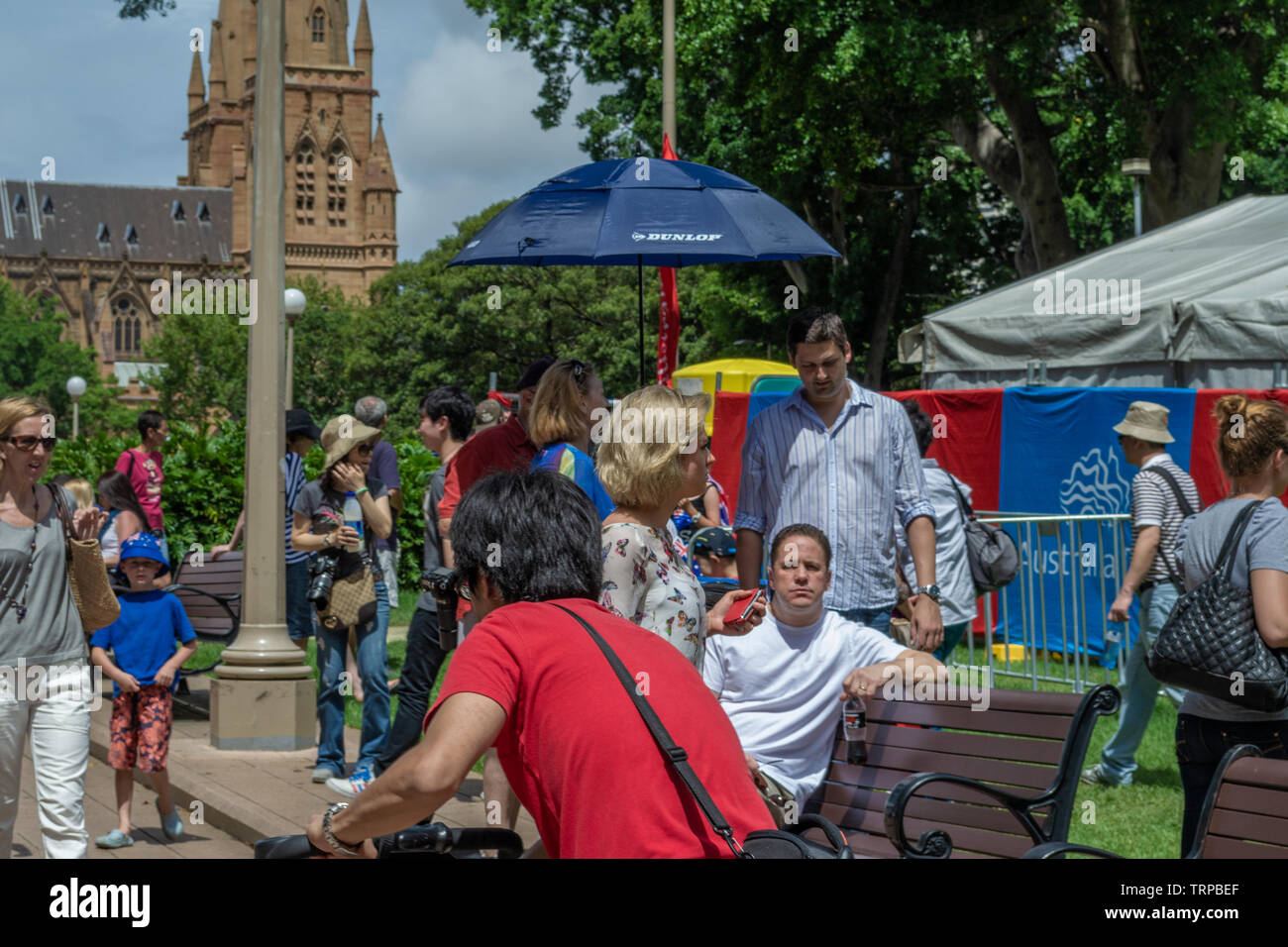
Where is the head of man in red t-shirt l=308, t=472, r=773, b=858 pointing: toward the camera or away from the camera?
away from the camera

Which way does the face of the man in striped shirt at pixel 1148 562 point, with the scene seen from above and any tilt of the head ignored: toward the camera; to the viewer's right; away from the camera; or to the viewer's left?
to the viewer's left

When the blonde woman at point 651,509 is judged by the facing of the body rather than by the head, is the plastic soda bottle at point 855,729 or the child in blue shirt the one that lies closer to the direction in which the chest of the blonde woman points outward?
the plastic soda bottle

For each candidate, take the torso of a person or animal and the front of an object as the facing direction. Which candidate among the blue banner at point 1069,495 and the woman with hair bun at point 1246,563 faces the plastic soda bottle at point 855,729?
the blue banner

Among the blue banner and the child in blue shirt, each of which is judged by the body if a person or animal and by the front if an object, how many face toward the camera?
2

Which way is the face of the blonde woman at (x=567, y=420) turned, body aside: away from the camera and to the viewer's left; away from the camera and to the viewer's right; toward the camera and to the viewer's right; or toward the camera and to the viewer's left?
away from the camera and to the viewer's right

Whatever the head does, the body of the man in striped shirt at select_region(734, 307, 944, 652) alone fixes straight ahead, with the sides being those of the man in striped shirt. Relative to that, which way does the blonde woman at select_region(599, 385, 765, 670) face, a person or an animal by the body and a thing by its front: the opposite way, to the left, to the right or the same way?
to the left

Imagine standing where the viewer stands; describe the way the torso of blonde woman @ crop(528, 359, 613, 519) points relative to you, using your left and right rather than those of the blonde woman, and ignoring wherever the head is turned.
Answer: facing away from the viewer and to the right of the viewer

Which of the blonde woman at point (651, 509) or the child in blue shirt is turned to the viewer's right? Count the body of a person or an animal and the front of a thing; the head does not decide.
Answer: the blonde woman

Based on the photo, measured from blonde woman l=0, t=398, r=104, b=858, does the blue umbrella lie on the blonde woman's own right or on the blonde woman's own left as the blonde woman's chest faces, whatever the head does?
on the blonde woman's own left

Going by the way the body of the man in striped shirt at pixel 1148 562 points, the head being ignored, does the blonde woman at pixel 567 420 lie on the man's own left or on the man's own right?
on the man's own left
